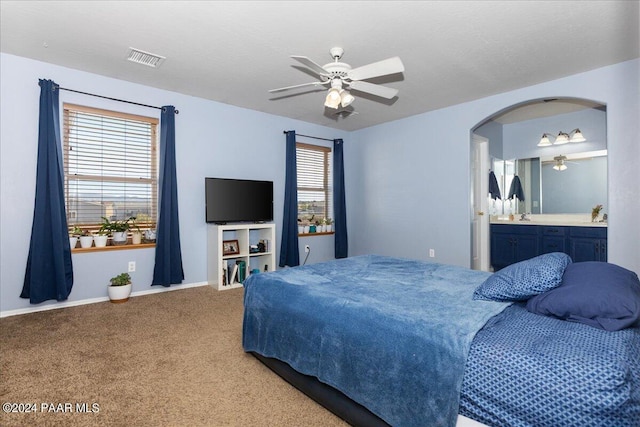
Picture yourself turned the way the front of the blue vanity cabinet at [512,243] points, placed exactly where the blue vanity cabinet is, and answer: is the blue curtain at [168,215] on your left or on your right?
on your right

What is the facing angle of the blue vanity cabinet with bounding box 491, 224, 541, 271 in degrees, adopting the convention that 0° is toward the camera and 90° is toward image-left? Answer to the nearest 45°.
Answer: approximately 0°

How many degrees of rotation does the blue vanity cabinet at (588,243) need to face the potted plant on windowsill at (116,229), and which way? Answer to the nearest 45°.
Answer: approximately 45° to its right

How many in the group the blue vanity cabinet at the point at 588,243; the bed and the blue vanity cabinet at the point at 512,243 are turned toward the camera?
2

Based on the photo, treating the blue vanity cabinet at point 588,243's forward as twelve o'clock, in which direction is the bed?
The bed is roughly at 12 o'clock from the blue vanity cabinet.

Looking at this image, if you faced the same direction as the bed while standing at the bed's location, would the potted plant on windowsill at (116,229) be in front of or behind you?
in front

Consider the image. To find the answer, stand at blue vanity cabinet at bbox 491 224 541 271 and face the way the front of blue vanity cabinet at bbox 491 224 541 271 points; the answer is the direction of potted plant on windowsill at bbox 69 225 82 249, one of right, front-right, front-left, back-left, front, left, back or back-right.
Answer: front-right

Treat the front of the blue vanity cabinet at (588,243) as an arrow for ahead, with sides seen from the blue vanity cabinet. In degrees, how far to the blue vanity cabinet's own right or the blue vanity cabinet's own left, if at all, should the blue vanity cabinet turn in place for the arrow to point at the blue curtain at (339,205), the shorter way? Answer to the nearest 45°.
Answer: approximately 90° to the blue vanity cabinet's own right

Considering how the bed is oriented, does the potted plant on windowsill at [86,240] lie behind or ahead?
ahead
